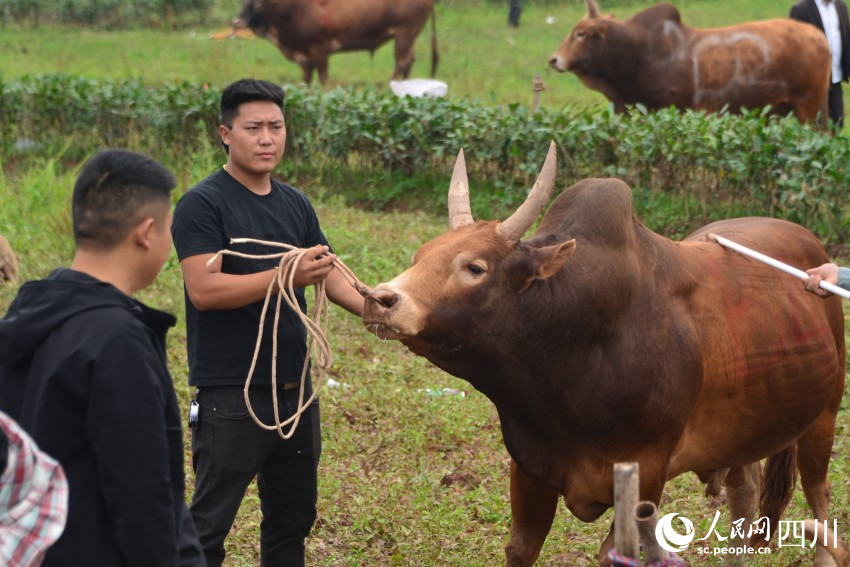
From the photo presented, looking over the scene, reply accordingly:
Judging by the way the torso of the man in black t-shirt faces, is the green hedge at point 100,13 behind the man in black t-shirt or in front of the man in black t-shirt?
behind

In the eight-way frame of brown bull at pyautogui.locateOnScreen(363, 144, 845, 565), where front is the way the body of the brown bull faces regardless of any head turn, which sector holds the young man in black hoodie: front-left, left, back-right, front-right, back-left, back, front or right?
front

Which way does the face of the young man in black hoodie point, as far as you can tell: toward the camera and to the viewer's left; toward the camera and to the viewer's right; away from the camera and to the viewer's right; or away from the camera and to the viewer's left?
away from the camera and to the viewer's right

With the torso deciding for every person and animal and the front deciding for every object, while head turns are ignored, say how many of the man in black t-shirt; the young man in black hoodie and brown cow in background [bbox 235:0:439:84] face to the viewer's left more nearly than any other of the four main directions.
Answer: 1

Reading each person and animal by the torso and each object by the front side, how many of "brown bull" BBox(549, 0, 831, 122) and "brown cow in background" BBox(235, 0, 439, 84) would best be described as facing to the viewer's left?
2

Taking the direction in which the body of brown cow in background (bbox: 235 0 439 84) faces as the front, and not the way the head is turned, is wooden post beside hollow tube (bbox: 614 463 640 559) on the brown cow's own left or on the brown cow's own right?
on the brown cow's own left

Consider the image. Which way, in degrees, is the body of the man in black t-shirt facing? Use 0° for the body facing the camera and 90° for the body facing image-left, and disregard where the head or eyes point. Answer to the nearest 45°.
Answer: approximately 315°

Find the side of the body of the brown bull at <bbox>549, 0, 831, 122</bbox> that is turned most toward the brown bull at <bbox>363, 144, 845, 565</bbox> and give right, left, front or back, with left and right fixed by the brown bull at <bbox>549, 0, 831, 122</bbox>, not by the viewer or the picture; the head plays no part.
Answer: left

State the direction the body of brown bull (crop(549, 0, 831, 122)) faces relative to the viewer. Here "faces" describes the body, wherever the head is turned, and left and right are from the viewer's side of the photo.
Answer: facing to the left of the viewer

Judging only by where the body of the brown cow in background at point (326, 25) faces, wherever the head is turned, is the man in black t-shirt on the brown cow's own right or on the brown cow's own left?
on the brown cow's own left

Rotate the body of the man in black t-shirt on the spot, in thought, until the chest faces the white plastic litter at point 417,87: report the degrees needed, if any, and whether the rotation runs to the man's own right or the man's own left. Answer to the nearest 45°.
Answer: approximately 135° to the man's own left

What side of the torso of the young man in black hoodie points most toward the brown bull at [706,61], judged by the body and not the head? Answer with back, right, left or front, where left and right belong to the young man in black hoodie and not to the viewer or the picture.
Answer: front

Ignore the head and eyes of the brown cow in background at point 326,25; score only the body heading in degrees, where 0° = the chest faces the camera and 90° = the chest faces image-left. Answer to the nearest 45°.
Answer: approximately 90°

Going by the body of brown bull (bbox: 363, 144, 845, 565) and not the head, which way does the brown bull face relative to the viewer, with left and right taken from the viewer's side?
facing the viewer and to the left of the viewer

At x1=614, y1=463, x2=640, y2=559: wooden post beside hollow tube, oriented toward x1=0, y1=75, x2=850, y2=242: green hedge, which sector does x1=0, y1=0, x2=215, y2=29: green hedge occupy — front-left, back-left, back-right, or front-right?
front-left

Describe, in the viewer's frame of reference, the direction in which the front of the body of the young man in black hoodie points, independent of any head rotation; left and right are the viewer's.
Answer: facing away from the viewer and to the right of the viewer

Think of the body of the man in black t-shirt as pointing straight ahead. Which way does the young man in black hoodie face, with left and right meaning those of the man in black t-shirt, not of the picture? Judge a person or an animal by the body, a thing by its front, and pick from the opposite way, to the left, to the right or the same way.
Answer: to the left
